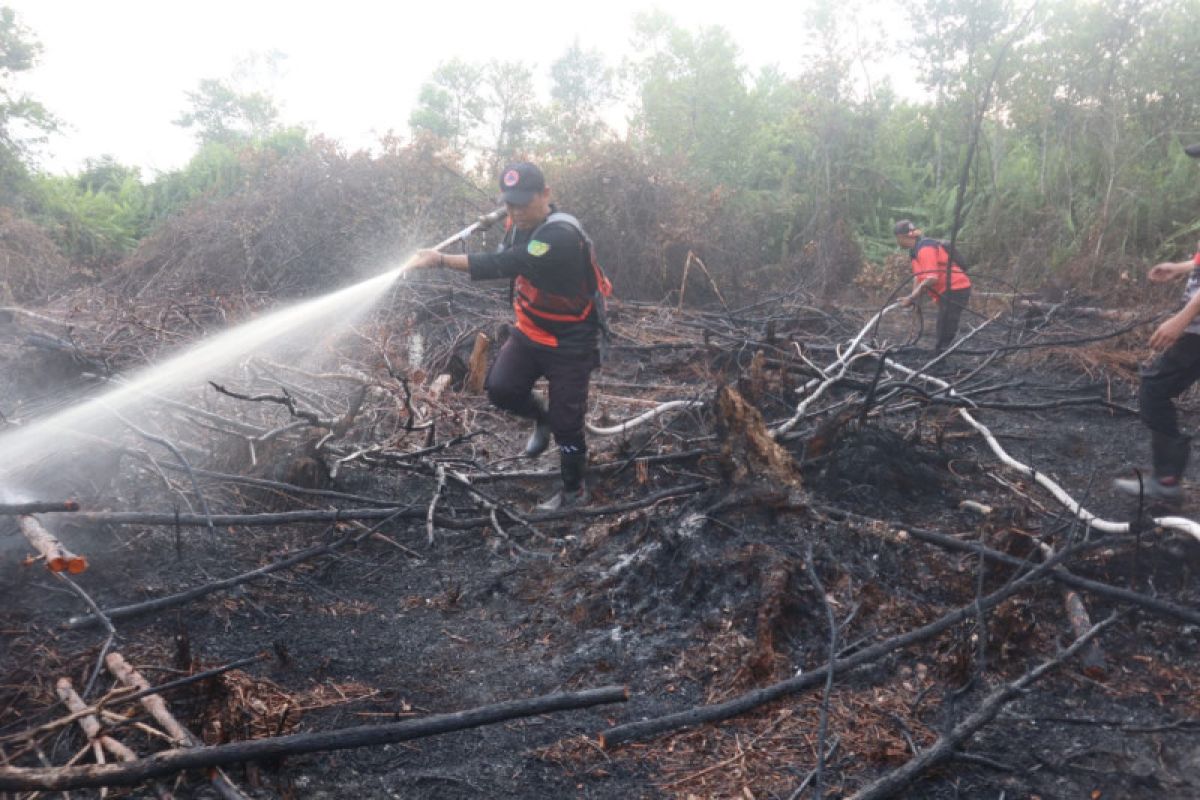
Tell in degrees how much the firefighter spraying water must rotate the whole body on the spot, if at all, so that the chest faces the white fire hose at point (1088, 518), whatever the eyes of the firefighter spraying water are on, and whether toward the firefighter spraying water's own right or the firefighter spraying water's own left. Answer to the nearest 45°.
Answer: approximately 90° to the firefighter spraying water's own left

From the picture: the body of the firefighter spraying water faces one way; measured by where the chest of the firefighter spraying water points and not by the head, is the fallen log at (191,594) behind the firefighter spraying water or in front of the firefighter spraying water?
in front

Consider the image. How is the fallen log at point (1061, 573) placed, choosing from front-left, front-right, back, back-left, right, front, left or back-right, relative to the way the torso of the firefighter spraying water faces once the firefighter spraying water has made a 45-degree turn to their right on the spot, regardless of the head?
back-left

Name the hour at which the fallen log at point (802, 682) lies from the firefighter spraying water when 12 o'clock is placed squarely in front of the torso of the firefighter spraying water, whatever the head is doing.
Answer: The fallen log is roughly at 10 o'clock from the firefighter spraying water.

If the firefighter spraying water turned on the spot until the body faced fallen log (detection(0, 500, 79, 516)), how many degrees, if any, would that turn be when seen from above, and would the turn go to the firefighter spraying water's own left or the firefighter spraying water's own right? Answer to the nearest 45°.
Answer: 0° — they already face it

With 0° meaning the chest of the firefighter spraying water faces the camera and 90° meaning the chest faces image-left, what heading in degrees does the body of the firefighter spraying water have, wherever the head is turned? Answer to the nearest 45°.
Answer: approximately 45°

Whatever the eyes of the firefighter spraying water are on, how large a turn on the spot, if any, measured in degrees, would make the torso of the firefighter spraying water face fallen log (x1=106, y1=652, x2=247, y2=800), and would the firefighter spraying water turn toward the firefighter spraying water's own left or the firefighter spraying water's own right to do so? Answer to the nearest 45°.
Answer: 0° — they already face it

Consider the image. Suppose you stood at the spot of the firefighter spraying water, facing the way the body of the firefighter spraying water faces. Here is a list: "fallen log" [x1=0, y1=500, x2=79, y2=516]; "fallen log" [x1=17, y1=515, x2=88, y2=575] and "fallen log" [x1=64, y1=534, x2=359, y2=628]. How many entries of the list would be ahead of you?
3

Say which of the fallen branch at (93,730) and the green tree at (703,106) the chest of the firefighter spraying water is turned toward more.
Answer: the fallen branch

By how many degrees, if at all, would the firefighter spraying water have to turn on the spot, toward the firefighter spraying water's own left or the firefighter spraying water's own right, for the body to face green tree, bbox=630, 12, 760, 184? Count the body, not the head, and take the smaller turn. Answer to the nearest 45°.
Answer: approximately 135° to the firefighter spraying water's own right

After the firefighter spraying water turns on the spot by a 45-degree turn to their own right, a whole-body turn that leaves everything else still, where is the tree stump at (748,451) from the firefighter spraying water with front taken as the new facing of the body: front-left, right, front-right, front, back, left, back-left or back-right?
back-left

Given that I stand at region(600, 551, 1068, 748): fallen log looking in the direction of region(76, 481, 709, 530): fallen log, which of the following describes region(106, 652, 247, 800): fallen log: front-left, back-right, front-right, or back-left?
front-left

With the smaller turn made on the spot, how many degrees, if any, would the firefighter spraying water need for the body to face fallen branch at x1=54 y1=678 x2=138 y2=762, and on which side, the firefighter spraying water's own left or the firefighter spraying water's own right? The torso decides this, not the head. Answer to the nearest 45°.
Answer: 0° — they already face it

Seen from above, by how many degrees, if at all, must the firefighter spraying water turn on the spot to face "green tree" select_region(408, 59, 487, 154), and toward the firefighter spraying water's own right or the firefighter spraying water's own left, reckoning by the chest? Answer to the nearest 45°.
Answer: approximately 135° to the firefighter spraying water's own right

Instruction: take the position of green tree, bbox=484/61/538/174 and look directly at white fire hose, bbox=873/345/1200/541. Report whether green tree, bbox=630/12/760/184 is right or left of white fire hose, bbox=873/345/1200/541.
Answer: left
